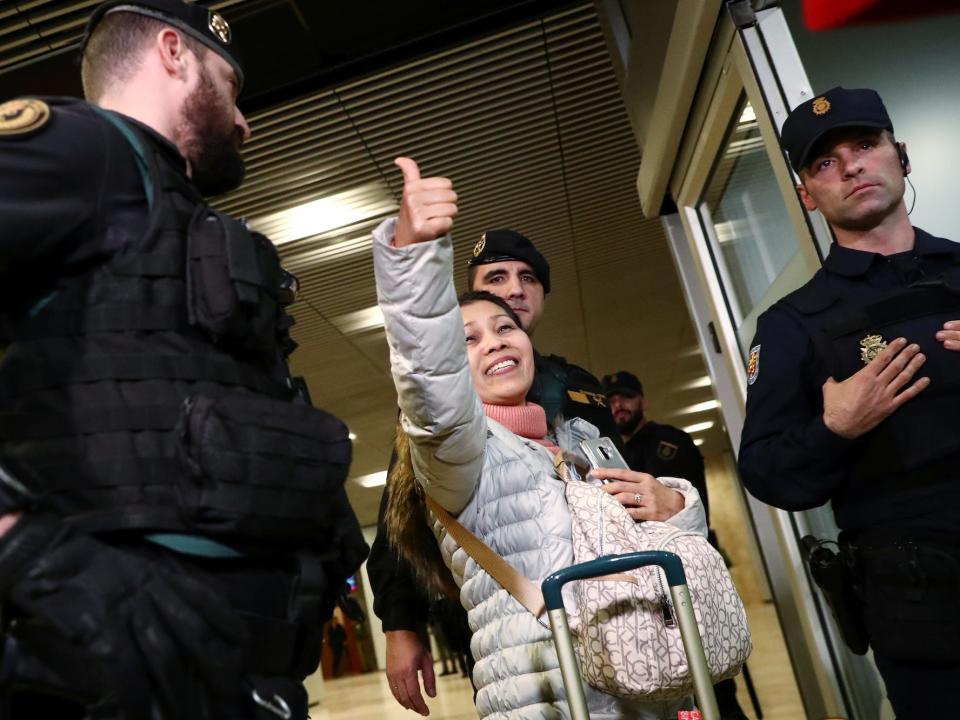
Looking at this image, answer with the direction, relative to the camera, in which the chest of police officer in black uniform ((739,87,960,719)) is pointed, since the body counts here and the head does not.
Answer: toward the camera

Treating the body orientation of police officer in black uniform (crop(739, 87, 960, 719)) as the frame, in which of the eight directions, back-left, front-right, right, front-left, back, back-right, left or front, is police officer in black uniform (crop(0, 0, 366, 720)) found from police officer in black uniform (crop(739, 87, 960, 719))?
front-right

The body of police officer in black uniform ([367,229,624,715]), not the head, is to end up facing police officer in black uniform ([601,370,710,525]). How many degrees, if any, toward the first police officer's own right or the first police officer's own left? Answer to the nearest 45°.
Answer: approximately 180°

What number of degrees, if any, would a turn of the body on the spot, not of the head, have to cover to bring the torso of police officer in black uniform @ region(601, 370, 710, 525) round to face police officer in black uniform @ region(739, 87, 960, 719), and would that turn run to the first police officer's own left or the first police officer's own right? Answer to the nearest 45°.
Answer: approximately 45° to the first police officer's own left

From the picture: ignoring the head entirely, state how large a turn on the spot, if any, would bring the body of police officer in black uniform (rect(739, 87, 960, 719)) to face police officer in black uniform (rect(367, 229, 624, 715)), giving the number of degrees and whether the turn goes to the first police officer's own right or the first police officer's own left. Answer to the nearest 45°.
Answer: approximately 90° to the first police officer's own right

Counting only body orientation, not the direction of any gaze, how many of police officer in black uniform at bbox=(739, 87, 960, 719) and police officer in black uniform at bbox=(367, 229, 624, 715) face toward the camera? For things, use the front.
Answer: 2

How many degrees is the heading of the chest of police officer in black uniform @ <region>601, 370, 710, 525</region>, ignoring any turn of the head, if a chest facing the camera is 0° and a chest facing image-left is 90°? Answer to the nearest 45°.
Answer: approximately 45°
